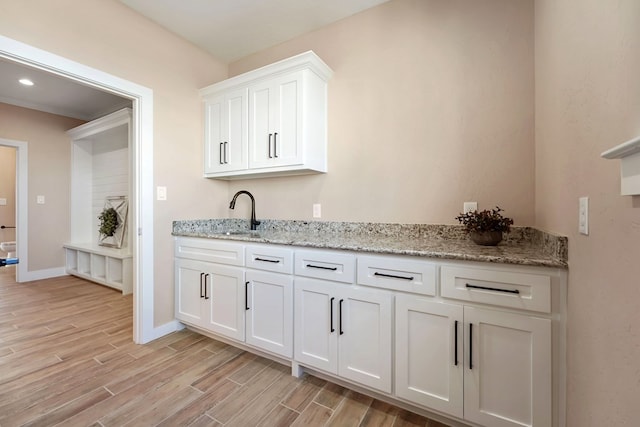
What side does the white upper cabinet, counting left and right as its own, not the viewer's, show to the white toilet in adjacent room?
right

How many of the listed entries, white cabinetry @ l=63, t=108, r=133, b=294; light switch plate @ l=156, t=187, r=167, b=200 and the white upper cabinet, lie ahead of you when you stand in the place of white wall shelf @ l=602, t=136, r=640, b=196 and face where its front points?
3

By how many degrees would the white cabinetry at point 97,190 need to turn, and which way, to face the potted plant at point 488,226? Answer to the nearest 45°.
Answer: approximately 45° to its left

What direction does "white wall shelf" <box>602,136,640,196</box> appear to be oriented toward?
to the viewer's left

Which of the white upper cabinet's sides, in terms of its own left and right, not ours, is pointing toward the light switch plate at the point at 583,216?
left

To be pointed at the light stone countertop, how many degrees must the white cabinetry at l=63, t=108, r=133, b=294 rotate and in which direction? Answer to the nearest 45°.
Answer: approximately 45° to its left

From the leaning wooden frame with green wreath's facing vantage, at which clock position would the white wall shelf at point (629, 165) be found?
The white wall shelf is roughly at 10 o'clock from the leaning wooden frame with green wreath.

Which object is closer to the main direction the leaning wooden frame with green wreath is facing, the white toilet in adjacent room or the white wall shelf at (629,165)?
the white wall shelf

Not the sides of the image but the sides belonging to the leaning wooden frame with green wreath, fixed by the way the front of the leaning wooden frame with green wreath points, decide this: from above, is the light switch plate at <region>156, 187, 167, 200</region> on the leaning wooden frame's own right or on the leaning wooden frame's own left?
on the leaning wooden frame's own left

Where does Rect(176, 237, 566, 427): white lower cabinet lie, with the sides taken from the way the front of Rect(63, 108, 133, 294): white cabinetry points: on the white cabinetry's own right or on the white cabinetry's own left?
on the white cabinetry's own left

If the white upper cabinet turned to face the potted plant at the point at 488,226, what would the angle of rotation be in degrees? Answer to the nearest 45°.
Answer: approximately 90° to its left

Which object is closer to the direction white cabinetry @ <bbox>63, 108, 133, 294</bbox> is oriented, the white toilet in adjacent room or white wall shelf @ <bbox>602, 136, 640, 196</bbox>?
the white wall shelf

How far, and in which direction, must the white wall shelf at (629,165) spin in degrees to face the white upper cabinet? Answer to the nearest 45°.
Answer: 0° — it already faces it
